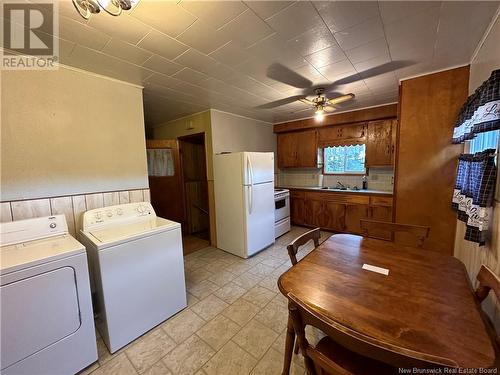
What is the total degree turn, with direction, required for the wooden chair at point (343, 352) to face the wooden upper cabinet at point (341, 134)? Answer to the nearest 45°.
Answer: approximately 45° to its left

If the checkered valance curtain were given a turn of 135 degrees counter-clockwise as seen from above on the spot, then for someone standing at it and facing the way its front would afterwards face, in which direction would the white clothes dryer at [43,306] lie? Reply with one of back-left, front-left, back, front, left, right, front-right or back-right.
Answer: back-right

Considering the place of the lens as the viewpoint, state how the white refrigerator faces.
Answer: facing the viewer and to the right of the viewer

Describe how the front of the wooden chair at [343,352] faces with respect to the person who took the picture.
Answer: facing away from the viewer and to the right of the viewer

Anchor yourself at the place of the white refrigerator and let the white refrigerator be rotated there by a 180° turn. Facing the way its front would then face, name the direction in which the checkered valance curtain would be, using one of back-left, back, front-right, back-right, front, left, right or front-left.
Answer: back

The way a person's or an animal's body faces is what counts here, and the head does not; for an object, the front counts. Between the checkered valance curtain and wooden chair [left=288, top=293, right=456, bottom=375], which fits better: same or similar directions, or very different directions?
very different directions

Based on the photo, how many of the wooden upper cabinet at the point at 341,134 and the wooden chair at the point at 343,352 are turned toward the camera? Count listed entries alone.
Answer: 1

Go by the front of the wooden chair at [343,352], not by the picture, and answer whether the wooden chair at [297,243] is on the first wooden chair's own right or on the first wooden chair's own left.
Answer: on the first wooden chair's own left

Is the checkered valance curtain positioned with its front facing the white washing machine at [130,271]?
yes

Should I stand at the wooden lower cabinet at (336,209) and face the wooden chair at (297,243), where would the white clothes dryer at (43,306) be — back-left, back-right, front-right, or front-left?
front-right

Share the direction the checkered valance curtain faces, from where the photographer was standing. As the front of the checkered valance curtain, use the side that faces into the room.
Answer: facing the viewer and to the left of the viewer

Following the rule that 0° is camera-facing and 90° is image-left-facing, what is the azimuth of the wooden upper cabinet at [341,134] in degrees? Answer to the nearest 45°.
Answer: approximately 0°

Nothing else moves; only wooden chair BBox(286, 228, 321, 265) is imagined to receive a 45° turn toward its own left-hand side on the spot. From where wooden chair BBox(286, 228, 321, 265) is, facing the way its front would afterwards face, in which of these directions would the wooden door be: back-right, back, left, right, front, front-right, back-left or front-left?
back-left
